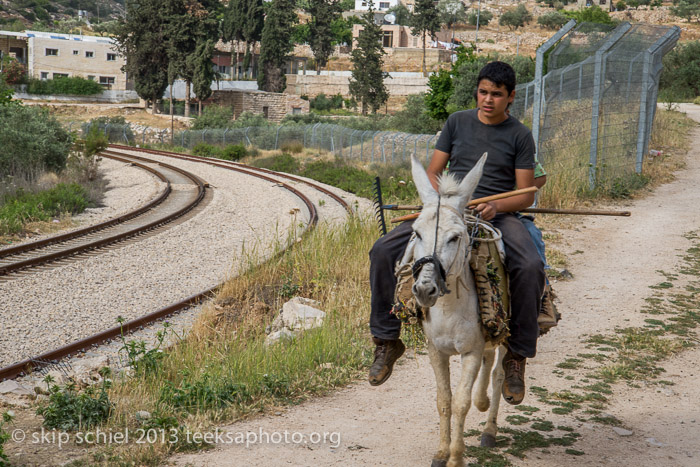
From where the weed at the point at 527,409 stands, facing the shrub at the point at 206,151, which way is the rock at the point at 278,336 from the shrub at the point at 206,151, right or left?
left

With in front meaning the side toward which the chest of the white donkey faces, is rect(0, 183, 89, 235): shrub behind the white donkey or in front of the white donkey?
behind

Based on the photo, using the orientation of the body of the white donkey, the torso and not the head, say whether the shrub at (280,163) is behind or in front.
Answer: behind

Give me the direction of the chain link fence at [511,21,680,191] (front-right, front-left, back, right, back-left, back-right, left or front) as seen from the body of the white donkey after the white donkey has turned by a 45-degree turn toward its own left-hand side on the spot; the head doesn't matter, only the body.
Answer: back-left

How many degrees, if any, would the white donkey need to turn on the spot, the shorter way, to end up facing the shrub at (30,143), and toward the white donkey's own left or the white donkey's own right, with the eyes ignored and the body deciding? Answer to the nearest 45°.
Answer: approximately 135° to the white donkey's own right

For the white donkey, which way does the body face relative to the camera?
toward the camera

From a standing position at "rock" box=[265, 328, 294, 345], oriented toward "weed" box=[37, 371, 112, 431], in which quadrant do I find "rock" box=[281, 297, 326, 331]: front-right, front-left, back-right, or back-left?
back-right

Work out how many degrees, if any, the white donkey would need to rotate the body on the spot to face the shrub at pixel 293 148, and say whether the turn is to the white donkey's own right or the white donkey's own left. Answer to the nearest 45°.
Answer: approximately 180°

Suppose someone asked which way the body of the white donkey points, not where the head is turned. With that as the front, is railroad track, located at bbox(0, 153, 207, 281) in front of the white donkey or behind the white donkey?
behind

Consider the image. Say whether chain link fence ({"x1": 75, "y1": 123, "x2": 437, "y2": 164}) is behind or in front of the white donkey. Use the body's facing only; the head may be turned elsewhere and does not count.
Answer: behind
